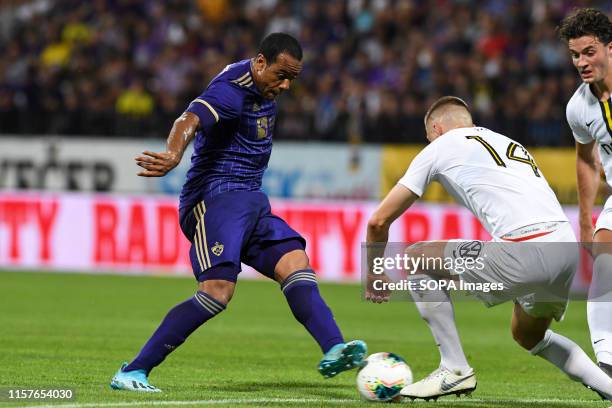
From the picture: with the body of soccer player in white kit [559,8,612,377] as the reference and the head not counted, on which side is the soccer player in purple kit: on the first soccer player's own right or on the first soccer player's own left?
on the first soccer player's own right

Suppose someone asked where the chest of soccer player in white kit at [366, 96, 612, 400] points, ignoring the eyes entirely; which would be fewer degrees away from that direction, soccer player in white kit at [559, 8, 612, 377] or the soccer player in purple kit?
the soccer player in purple kit

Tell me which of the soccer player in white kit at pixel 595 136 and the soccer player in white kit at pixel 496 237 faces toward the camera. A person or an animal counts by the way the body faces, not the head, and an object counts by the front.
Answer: the soccer player in white kit at pixel 595 136

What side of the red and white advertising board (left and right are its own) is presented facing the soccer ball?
front

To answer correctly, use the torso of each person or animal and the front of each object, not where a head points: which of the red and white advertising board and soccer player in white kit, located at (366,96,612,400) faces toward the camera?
the red and white advertising board

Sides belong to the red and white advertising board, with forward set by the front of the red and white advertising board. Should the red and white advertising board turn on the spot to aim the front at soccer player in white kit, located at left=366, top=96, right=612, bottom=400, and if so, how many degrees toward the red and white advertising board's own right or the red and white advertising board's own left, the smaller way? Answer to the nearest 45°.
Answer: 0° — it already faces them

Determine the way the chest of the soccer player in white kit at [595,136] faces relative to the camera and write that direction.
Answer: toward the camera

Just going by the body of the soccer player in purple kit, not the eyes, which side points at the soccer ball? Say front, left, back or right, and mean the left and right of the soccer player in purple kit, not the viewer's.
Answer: front

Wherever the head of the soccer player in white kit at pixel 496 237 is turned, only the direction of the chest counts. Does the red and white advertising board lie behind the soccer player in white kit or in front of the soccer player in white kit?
in front

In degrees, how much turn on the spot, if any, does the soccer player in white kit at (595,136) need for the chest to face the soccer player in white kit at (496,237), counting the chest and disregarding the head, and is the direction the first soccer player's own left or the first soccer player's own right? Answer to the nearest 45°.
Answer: approximately 45° to the first soccer player's own right

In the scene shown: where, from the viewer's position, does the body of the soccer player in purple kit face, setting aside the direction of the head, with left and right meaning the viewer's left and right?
facing the viewer and to the right of the viewer

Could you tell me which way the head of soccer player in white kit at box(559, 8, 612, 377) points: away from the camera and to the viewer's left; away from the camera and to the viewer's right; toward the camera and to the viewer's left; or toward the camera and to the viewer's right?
toward the camera and to the viewer's left

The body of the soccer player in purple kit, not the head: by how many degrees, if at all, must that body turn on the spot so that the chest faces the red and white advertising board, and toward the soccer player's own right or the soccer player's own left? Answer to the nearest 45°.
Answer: approximately 135° to the soccer player's own left

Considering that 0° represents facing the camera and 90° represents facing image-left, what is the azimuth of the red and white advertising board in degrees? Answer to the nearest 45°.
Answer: approximately 0°

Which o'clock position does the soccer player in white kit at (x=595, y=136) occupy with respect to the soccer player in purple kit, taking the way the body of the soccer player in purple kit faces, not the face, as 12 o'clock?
The soccer player in white kit is roughly at 11 o'clock from the soccer player in purple kit.

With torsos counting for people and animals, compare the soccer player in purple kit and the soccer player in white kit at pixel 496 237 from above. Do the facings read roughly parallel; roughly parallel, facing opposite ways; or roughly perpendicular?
roughly parallel, facing opposite ways

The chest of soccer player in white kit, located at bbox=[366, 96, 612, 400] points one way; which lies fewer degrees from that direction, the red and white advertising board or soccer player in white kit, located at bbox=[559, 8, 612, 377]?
the red and white advertising board

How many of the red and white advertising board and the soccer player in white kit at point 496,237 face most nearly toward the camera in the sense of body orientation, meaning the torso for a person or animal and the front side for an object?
1
